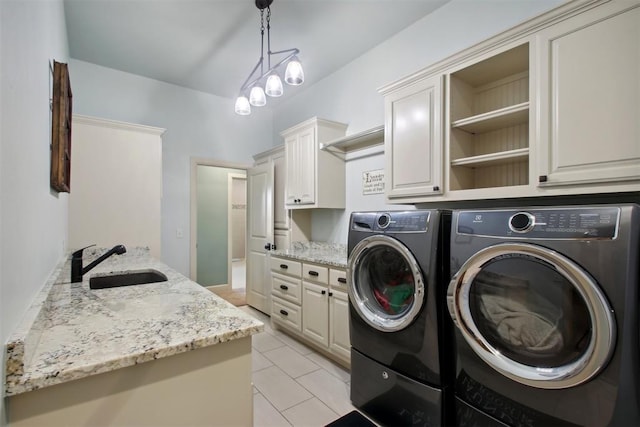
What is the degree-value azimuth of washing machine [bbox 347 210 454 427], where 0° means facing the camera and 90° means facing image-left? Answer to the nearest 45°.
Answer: approximately 45°

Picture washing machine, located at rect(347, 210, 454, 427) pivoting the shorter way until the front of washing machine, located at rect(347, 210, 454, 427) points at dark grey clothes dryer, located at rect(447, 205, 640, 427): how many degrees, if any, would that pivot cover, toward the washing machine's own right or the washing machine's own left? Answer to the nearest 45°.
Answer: approximately 90° to the washing machine's own left

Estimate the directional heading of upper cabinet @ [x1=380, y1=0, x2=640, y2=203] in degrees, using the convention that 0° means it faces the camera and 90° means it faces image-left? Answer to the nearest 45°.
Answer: approximately 45°

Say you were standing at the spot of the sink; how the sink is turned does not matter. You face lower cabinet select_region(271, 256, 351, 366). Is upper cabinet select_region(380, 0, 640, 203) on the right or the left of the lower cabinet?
right

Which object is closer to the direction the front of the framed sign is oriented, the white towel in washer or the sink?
the sink

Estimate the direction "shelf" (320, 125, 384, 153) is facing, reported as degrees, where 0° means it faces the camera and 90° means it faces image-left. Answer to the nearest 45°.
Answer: approximately 45°

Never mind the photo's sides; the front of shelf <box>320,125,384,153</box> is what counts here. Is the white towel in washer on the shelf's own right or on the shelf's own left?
on the shelf's own left
